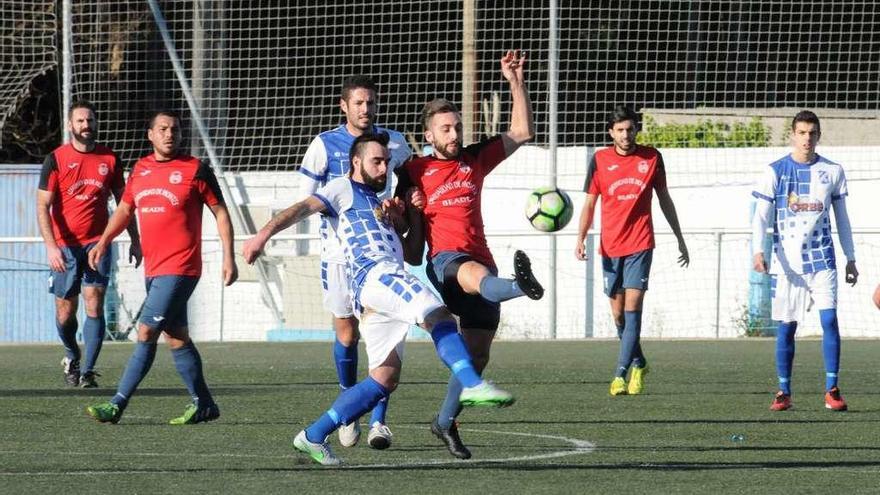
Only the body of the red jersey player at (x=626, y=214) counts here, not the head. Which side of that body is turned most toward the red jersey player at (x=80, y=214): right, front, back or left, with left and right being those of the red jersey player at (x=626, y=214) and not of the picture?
right

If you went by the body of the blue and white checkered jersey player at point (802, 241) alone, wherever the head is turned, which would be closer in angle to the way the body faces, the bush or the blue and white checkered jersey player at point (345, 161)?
the blue and white checkered jersey player

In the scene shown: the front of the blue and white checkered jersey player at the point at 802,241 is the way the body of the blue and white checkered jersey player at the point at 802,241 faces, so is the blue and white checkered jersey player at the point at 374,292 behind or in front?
in front

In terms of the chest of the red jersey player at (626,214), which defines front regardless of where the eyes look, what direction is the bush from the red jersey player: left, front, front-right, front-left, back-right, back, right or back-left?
back

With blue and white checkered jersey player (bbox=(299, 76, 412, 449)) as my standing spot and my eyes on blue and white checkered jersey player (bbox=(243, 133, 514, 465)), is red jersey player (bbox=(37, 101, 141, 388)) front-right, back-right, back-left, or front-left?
back-right

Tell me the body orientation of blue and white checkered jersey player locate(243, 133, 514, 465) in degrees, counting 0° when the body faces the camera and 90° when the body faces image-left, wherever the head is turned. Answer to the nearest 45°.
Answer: approximately 315°

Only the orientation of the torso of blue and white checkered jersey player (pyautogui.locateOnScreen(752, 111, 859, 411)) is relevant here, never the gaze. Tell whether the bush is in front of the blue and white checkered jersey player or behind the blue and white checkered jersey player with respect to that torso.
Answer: behind

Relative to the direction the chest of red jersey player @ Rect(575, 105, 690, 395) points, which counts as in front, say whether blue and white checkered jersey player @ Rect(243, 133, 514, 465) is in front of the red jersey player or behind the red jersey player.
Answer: in front
